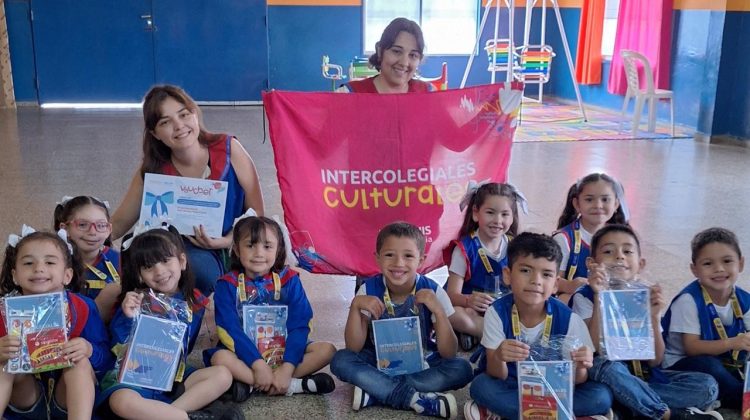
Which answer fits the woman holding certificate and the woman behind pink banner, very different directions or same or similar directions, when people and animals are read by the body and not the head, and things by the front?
same or similar directions

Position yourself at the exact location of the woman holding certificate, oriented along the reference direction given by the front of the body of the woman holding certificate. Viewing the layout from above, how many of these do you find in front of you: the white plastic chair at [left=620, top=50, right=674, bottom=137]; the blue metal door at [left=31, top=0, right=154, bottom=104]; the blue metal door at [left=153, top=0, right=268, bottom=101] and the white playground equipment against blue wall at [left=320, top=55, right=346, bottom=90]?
0

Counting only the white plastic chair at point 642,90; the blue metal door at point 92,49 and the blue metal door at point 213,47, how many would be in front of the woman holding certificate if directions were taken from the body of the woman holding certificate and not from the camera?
0

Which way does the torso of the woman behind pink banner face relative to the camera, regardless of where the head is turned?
toward the camera

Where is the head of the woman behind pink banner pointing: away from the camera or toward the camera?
toward the camera

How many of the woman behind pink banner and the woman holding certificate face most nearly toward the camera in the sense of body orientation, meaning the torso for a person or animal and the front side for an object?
2

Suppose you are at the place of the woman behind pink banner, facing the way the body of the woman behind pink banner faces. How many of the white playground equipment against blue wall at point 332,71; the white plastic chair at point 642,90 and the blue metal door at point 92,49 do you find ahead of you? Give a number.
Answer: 0

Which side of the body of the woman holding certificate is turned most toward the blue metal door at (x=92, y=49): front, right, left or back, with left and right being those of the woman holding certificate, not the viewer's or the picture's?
back

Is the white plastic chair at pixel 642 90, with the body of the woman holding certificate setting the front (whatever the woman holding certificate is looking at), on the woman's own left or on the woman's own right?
on the woman's own left

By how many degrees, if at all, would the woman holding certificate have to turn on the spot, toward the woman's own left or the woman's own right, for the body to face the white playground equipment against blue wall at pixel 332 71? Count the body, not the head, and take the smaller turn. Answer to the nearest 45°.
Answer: approximately 180°

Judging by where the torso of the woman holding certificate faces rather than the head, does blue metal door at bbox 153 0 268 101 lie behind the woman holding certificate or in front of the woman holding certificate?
behind

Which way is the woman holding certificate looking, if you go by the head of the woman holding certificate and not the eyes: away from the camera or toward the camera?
toward the camera

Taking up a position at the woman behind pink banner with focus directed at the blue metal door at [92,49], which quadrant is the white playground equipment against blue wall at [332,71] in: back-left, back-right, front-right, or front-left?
front-right

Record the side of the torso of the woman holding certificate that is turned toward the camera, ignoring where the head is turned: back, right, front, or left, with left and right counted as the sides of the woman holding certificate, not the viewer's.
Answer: front
